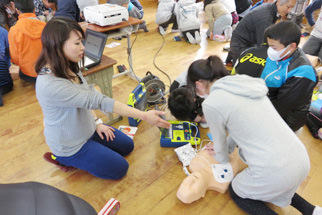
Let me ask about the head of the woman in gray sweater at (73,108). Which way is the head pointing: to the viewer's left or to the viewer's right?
to the viewer's right

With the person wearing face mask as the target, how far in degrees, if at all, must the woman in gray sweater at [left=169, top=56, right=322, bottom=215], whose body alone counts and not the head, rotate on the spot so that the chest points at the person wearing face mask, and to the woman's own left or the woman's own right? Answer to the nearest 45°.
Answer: approximately 45° to the woman's own right

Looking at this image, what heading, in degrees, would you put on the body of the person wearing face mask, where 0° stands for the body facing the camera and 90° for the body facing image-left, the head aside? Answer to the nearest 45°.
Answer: approximately 45°

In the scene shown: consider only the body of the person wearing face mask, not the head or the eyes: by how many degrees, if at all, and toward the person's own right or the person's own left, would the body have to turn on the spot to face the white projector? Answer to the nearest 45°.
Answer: approximately 45° to the person's own right

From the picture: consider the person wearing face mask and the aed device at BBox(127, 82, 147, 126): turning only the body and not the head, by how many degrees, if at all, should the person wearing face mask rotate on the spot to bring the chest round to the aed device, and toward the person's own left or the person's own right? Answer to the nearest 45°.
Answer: approximately 45° to the person's own right

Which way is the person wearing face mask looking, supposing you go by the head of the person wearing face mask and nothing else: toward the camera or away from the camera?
toward the camera

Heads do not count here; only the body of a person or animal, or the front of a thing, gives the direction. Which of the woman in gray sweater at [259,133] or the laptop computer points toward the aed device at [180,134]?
the woman in gray sweater

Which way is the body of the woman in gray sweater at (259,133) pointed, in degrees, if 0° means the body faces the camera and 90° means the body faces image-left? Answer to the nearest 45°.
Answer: approximately 135°

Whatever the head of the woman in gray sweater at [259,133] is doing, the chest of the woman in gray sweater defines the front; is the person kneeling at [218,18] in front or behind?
in front

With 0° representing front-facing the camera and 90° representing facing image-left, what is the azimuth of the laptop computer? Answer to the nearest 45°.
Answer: approximately 45°

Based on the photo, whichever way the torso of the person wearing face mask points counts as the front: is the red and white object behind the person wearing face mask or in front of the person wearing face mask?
in front

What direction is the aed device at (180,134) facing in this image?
toward the camera
